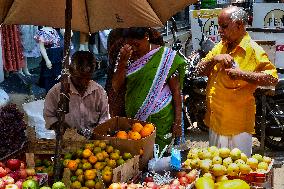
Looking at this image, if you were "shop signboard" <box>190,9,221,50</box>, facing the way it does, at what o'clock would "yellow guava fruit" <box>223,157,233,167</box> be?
The yellow guava fruit is roughly at 12 o'clock from the shop signboard.

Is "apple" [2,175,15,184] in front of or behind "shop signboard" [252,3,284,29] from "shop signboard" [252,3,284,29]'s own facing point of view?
in front

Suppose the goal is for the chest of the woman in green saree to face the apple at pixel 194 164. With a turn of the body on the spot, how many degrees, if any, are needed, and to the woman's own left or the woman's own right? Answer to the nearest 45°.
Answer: approximately 45° to the woman's own left

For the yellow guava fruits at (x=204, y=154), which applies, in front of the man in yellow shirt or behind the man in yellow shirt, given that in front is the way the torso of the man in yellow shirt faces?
in front

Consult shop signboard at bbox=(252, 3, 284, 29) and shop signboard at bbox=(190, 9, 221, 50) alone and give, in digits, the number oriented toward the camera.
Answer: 2

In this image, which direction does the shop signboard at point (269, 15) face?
toward the camera

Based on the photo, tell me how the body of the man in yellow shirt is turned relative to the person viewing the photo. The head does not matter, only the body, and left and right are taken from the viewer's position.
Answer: facing the viewer and to the left of the viewer

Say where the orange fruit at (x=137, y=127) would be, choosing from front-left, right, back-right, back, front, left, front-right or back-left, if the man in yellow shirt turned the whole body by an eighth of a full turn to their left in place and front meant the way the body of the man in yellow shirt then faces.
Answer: front-right

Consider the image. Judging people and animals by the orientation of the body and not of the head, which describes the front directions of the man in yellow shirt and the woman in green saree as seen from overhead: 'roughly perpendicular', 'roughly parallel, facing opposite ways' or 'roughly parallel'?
roughly parallel

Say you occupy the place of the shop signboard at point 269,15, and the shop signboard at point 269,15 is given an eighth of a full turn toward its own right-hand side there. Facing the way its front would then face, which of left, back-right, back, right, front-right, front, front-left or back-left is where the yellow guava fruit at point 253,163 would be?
front-left

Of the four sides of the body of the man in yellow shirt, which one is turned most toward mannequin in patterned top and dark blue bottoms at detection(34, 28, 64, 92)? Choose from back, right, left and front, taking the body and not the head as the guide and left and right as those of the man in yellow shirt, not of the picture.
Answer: right

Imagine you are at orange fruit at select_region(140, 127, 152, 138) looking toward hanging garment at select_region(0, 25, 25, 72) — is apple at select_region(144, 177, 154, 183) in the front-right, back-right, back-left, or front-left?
back-left

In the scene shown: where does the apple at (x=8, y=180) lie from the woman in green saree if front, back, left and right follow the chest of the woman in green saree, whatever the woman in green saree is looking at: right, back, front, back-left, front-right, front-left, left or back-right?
front

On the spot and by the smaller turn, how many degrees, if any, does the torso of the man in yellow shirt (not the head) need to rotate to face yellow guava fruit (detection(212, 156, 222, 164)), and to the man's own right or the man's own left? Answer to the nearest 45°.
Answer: approximately 45° to the man's own left

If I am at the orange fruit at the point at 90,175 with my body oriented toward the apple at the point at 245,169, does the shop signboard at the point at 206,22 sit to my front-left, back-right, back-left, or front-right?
front-left

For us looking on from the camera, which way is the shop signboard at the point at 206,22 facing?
facing the viewer

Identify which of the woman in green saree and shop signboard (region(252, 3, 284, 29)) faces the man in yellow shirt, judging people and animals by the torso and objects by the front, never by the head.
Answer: the shop signboard
